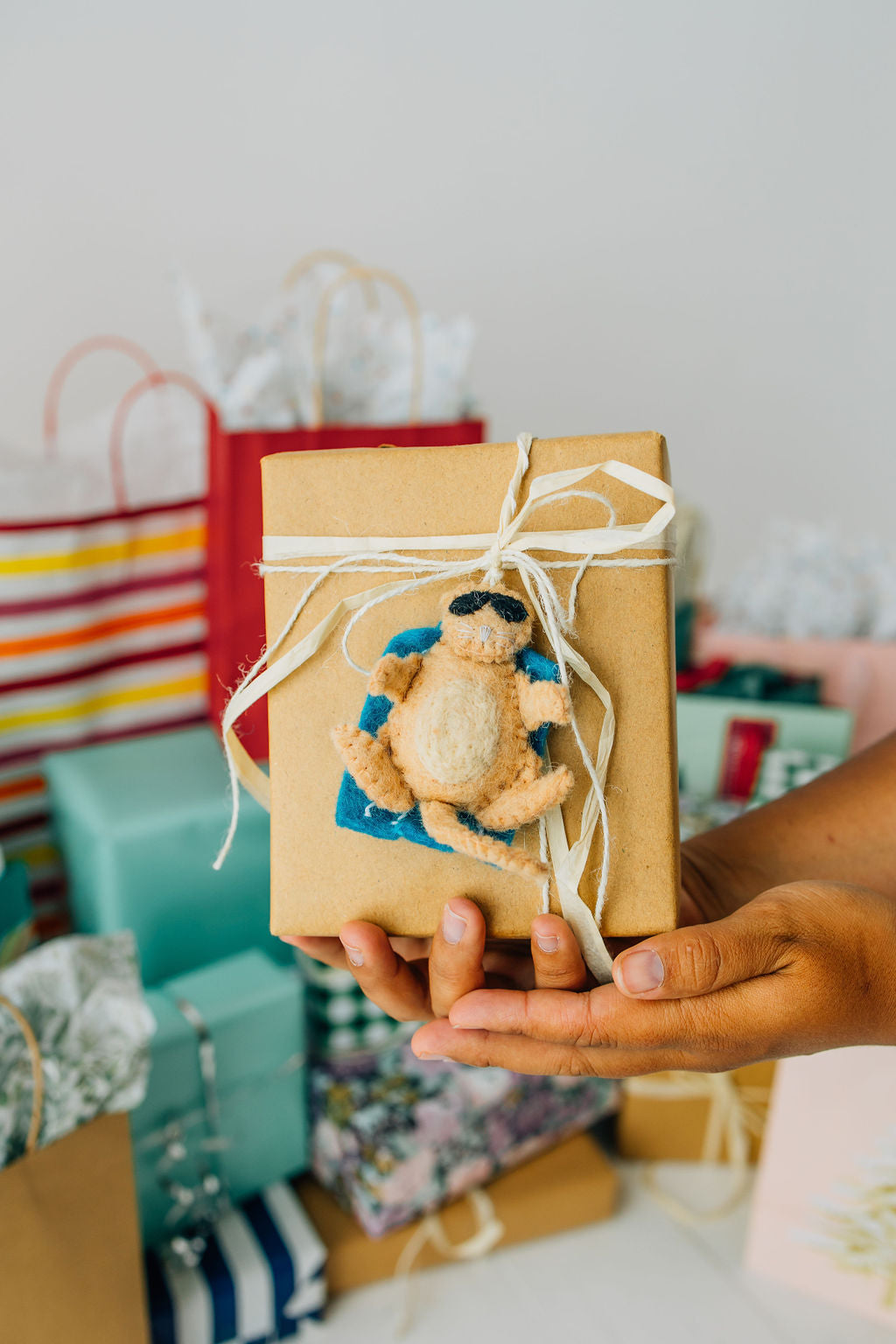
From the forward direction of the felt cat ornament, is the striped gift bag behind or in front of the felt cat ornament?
behind

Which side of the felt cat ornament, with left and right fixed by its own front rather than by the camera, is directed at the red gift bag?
back

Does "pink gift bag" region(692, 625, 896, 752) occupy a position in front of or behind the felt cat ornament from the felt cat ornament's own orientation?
behind

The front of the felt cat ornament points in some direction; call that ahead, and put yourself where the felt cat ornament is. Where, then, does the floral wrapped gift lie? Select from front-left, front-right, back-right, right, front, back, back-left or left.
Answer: back

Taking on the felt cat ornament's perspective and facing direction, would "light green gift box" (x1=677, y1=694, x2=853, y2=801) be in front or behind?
behind

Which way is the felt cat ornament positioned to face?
toward the camera

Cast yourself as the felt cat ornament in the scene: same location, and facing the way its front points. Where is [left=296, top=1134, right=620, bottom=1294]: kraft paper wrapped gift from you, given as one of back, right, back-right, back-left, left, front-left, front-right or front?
back

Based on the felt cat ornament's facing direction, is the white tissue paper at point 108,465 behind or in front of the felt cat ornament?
behind

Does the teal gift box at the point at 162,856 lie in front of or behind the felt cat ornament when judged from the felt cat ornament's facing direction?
behind
